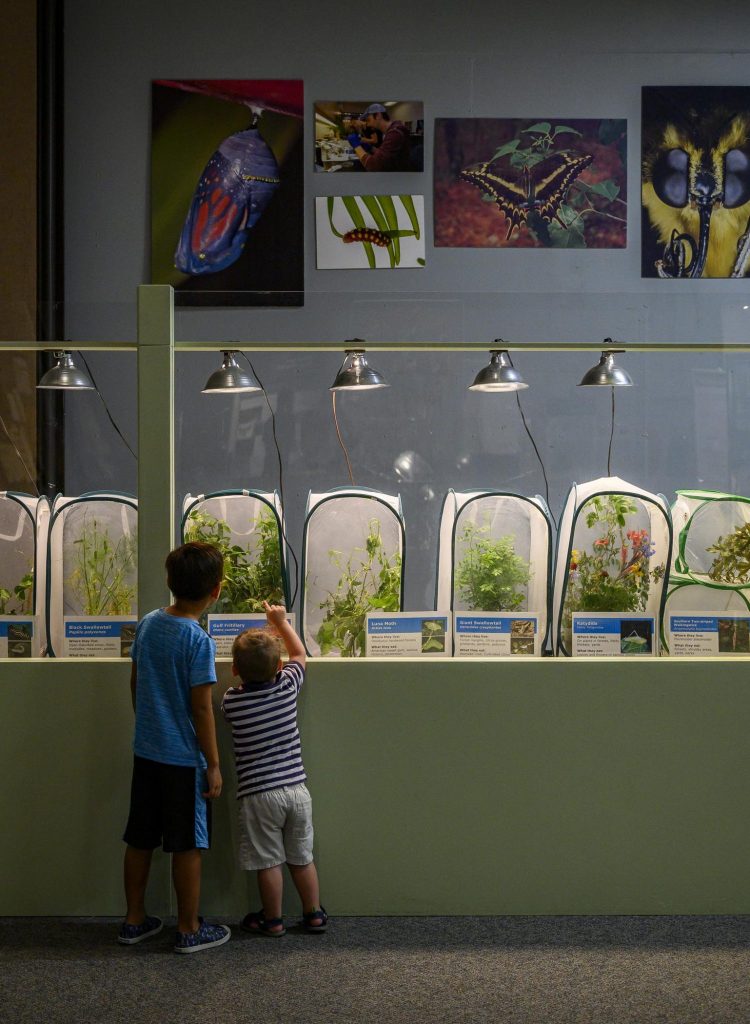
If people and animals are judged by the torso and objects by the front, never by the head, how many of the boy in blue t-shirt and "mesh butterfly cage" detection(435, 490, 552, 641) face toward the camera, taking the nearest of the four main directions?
1

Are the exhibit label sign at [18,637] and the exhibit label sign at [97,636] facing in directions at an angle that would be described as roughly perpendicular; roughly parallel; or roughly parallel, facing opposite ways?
roughly parallel

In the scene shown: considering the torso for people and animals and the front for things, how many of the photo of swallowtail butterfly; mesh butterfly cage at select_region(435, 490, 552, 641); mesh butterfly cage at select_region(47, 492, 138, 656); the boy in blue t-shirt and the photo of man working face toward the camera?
4

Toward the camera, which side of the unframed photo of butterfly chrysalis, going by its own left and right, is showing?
front

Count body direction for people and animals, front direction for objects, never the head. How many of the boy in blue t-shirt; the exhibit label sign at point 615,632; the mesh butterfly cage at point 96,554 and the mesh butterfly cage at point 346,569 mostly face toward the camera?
3

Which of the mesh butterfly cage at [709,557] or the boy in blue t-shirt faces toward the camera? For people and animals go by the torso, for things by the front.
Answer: the mesh butterfly cage

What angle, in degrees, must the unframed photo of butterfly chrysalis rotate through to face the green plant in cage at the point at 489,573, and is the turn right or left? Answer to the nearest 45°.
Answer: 0° — it already faces it

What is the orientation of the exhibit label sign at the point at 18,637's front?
toward the camera

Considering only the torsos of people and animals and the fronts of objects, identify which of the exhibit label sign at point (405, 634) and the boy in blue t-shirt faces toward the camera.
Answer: the exhibit label sign

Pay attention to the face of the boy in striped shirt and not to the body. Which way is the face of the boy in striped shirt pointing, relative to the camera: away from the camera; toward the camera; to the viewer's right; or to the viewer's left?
away from the camera

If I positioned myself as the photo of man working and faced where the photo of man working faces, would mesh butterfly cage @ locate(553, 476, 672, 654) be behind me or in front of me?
in front

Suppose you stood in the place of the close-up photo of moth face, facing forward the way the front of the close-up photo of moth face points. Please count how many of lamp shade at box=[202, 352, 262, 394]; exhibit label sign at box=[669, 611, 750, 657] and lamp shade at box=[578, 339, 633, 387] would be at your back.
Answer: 0

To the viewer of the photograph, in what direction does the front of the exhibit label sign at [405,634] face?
facing the viewer

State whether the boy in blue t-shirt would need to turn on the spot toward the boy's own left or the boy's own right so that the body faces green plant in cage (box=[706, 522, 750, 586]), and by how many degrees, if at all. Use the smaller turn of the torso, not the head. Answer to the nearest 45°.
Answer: approximately 45° to the boy's own right

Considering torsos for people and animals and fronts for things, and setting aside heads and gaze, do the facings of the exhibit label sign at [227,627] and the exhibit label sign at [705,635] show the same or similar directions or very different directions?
same or similar directions

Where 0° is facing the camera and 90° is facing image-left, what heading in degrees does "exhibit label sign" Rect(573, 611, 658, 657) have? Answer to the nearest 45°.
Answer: approximately 0°

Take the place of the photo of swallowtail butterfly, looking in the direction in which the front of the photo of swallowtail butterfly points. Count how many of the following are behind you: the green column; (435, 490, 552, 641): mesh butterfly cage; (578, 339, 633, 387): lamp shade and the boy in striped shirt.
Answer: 0

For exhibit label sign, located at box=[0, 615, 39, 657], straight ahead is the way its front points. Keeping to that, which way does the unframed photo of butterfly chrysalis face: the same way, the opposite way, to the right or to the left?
the same way

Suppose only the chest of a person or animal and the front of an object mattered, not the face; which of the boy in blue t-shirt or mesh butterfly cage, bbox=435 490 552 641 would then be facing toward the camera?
the mesh butterfly cage

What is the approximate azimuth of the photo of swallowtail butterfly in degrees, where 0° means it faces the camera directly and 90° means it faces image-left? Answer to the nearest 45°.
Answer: approximately 0°
